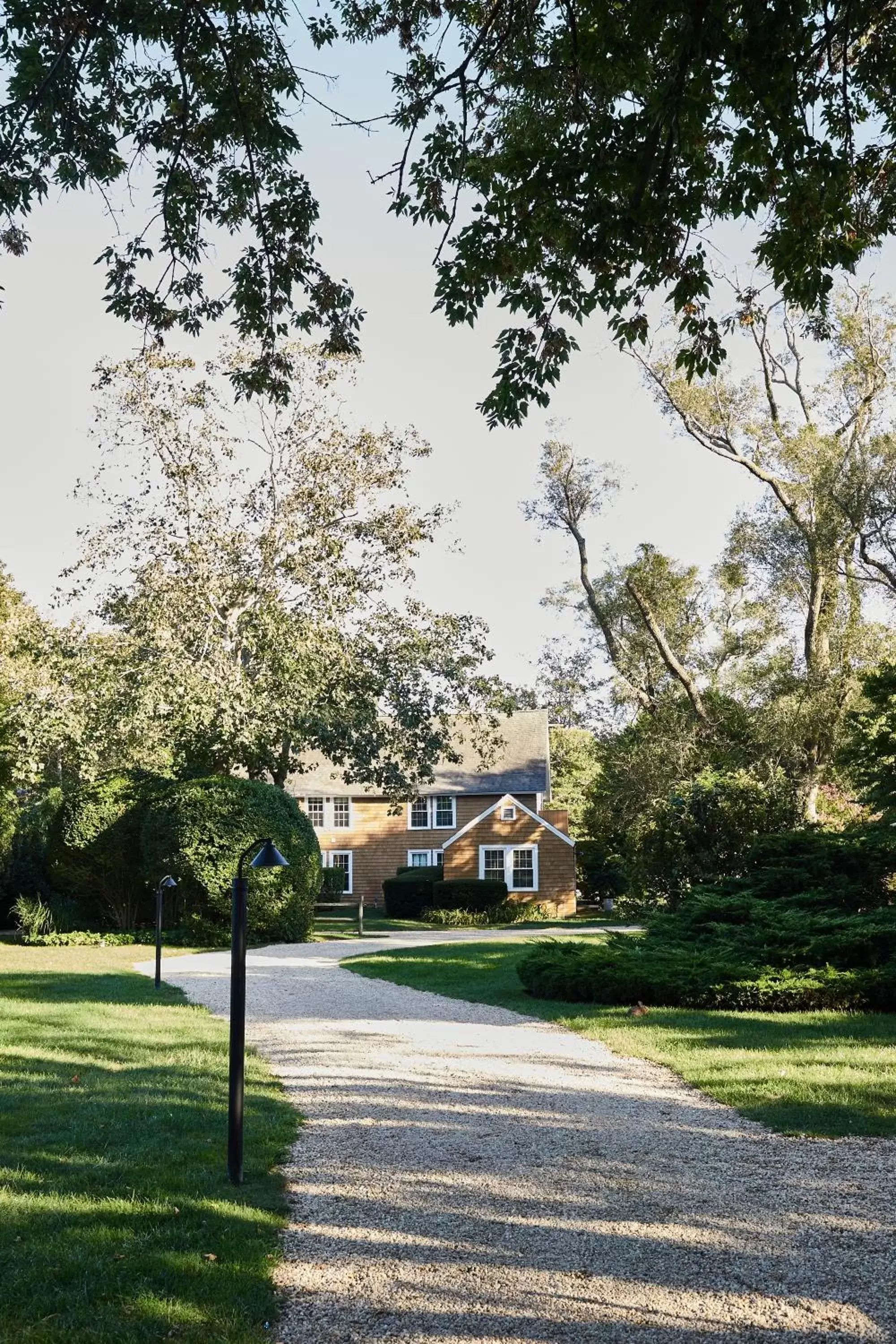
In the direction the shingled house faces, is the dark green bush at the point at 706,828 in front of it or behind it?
in front

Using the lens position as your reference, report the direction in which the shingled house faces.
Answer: facing the viewer

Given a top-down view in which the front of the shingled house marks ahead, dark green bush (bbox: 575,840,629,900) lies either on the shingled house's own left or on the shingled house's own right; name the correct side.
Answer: on the shingled house's own left

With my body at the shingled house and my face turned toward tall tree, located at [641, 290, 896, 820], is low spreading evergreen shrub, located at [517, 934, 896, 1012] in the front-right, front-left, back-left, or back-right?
front-right

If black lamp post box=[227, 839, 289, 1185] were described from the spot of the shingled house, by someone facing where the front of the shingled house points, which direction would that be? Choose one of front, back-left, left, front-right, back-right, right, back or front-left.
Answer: front

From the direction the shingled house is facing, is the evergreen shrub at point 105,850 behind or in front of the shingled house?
in front

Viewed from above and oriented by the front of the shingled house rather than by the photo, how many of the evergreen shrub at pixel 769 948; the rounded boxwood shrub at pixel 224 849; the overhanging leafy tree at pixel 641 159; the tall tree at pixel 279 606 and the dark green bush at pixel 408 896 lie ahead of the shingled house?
5

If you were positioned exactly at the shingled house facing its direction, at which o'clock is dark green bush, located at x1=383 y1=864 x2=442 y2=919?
The dark green bush is roughly at 12 o'clock from the shingled house.

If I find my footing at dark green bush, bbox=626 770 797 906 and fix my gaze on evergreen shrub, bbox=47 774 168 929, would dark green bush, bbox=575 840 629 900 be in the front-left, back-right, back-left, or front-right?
front-right

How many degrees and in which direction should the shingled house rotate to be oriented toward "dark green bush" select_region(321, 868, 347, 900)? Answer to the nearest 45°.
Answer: approximately 45° to its right

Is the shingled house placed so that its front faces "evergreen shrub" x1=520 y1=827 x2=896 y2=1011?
yes

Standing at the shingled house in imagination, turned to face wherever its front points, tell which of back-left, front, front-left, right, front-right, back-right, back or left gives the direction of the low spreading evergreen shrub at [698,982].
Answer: front

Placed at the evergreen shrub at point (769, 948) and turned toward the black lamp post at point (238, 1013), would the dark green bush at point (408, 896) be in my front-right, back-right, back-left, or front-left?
back-right
